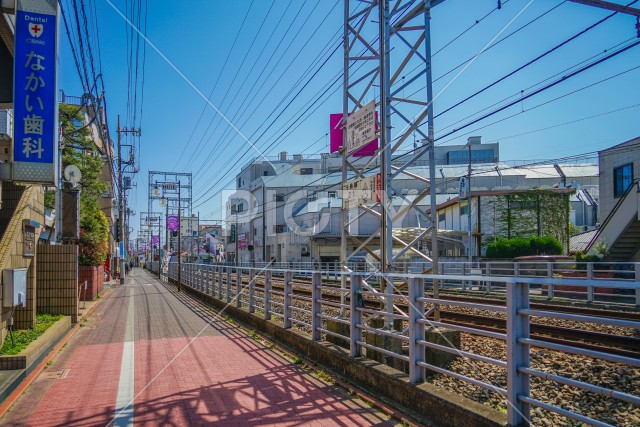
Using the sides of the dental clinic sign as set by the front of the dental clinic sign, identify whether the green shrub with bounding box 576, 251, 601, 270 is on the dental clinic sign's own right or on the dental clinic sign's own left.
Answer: on the dental clinic sign's own left

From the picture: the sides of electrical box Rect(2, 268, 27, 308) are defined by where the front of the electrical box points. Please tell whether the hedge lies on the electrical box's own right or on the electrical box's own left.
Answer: on the electrical box's own left

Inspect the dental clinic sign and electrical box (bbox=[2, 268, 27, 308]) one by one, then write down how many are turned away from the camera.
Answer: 0

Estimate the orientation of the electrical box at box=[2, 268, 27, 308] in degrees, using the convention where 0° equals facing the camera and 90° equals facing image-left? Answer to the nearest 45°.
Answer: approximately 315°

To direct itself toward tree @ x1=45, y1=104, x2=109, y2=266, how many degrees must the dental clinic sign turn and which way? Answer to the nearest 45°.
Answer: approximately 180°

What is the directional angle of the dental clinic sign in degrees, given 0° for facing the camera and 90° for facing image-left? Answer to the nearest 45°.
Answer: approximately 0°

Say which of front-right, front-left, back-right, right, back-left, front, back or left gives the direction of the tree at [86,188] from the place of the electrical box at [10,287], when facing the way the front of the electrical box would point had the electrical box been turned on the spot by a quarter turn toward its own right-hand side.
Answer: back-right
